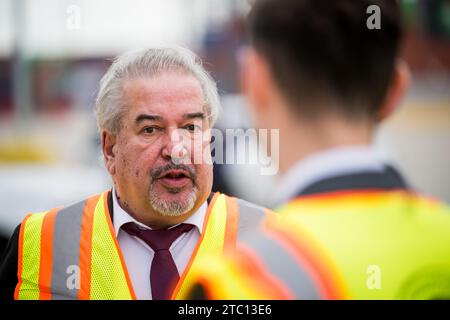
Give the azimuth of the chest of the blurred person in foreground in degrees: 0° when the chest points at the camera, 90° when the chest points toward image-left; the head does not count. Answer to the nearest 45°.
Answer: approximately 135°

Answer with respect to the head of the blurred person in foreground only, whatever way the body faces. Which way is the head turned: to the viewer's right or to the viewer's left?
to the viewer's left

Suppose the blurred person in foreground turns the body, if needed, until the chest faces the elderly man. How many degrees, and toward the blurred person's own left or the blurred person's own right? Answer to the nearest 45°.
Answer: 0° — they already face them

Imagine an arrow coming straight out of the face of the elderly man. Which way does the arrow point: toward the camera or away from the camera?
toward the camera
